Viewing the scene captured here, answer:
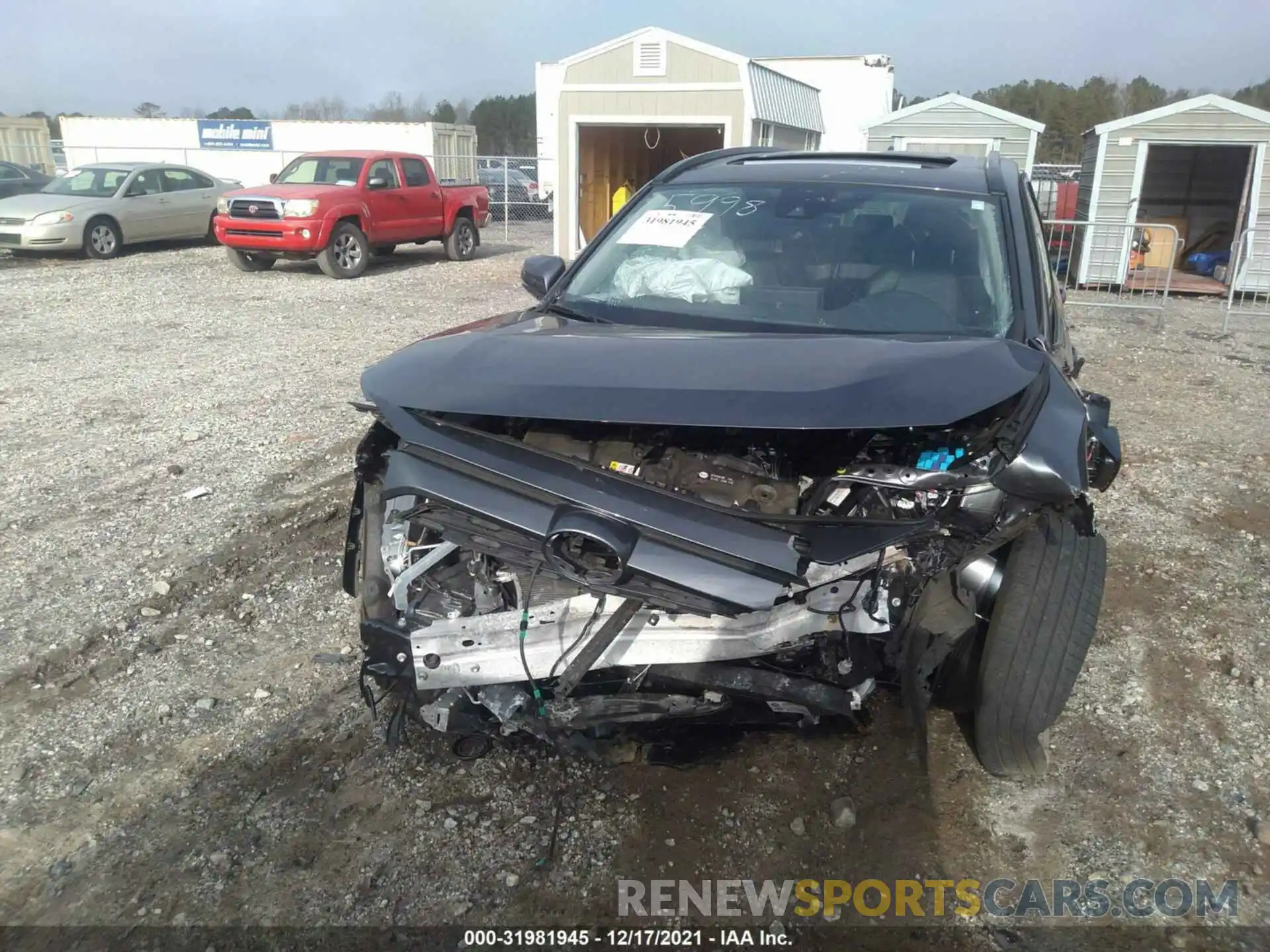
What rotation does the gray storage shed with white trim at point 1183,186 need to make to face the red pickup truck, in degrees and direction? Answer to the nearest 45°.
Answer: approximately 45° to its right

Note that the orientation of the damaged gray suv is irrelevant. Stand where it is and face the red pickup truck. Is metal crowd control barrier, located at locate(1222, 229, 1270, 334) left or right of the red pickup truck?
right

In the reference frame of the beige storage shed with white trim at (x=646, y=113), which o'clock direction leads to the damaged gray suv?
The damaged gray suv is roughly at 12 o'clock from the beige storage shed with white trim.

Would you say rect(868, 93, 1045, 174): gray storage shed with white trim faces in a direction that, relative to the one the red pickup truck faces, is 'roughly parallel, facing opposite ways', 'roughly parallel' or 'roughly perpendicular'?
roughly parallel

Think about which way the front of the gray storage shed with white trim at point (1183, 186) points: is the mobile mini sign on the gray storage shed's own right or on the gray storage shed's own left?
on the gray storage shed's own right

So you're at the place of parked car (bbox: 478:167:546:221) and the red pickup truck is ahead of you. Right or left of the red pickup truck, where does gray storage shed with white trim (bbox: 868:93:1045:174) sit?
left

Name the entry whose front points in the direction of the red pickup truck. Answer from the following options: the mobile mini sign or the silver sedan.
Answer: the mobile mini sign

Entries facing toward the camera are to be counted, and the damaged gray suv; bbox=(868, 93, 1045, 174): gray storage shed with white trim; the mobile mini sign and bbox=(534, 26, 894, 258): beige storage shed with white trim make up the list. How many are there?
4

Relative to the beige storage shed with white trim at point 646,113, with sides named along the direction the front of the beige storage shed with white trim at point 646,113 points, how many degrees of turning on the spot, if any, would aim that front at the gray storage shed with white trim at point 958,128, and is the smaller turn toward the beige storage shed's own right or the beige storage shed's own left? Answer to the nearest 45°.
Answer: approximately 90° to the beige storage shed's own left

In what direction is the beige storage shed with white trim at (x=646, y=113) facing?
toward the camera

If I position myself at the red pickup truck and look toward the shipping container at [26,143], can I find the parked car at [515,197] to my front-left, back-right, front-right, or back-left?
front-right

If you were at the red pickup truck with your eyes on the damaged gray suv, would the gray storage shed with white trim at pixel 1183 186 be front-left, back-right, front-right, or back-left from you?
front-left

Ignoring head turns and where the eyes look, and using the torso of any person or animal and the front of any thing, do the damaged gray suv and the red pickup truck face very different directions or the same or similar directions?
same or similar directions

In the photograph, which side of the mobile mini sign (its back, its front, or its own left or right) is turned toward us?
front

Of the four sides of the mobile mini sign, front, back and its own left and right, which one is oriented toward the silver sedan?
front

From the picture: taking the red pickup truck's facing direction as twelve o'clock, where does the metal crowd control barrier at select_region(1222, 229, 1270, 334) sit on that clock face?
The metal crowd control barrier is roughly at 8 o'clock from the red pickup truck.

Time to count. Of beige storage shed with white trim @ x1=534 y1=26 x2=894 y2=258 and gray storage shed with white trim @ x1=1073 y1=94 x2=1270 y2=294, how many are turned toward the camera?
2
